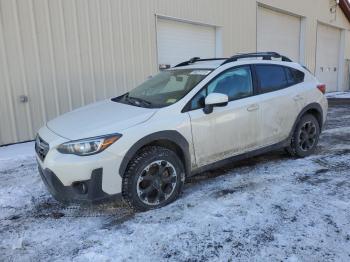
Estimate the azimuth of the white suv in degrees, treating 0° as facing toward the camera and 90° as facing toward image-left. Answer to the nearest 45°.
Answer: approximately 45°
